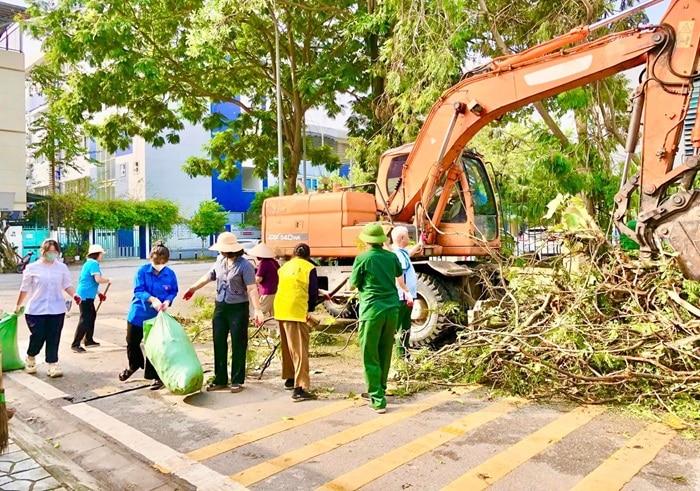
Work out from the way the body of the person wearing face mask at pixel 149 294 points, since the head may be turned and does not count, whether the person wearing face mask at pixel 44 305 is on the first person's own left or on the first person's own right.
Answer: on the first person's own right

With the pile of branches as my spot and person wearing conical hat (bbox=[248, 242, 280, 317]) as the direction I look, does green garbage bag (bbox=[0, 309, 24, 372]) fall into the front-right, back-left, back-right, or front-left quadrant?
front-left

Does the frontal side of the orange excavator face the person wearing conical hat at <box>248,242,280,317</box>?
no

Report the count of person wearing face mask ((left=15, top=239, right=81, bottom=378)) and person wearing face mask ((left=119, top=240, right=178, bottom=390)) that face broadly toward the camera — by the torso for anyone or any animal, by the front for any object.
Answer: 2

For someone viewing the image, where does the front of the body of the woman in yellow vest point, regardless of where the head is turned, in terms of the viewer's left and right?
facing away from the viewer and to the right of the viewer

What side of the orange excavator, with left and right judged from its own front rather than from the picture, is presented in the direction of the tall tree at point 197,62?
back

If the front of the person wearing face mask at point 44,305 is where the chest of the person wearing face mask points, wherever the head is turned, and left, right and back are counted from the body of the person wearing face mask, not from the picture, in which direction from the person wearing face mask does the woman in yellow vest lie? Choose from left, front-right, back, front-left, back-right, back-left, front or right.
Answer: front-left

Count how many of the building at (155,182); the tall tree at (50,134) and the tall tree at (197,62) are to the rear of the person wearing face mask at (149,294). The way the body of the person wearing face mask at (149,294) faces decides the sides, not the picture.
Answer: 3

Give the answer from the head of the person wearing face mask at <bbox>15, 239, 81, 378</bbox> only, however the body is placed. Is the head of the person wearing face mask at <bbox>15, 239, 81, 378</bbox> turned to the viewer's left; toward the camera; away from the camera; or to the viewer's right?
toward the camera

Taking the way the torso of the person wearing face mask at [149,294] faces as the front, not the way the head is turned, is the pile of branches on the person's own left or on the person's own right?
on the person's own left

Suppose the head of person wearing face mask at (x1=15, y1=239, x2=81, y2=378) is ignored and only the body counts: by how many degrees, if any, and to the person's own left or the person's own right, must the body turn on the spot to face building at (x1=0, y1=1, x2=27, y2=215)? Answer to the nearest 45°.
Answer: approximately 180°

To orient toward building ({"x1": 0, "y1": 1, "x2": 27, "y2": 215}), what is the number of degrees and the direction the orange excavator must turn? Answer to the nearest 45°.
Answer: approximately 135° to its left

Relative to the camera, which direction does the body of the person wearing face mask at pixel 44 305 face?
toward the camera

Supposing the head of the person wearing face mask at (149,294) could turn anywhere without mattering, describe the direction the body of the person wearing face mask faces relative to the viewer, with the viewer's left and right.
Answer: facing the viewer

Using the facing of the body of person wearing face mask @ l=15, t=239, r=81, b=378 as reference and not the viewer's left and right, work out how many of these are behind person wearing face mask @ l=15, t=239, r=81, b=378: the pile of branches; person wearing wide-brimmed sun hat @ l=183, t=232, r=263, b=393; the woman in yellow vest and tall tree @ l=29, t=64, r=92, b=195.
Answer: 1

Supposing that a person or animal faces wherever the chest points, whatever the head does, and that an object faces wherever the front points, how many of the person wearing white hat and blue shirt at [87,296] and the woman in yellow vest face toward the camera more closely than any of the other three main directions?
0

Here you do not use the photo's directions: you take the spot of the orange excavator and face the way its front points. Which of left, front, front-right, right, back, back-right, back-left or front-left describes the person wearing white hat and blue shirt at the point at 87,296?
back-right
